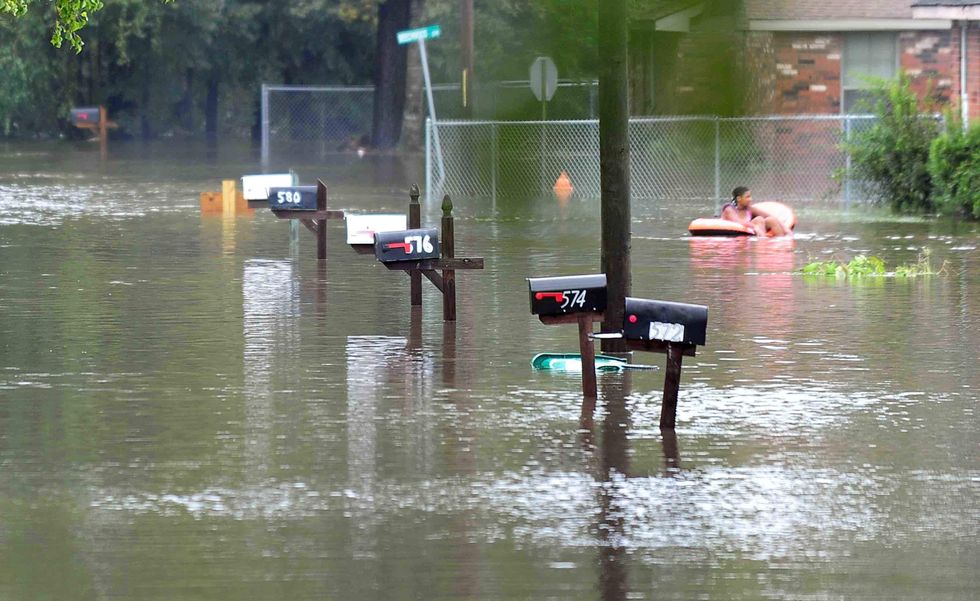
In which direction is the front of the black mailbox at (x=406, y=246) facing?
to the viewer's left

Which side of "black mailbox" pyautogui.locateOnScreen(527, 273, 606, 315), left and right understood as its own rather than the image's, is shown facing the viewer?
left

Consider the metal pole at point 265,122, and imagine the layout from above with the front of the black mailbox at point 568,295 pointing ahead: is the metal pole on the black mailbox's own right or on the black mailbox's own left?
on the black mailbox's own right

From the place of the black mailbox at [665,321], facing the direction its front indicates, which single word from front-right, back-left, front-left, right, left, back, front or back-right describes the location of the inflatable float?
right

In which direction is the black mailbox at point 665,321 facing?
to the viewer's left

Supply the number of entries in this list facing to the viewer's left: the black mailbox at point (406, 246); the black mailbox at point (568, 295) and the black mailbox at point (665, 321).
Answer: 3
